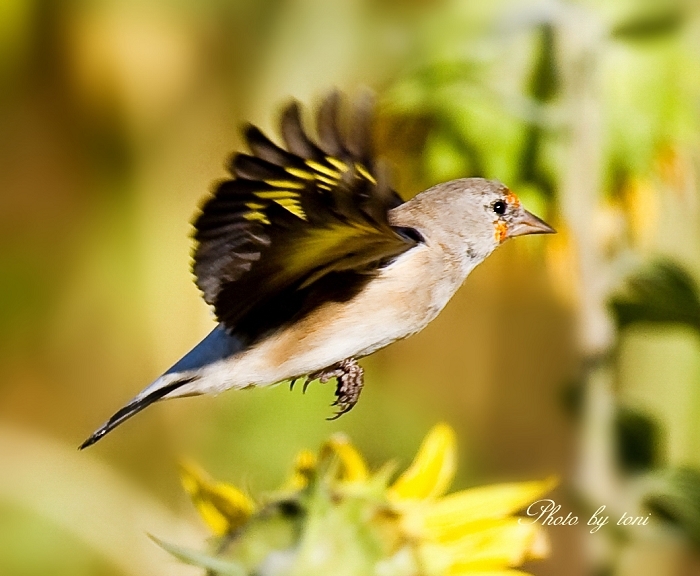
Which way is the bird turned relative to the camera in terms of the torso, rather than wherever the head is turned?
to the viewer's right
